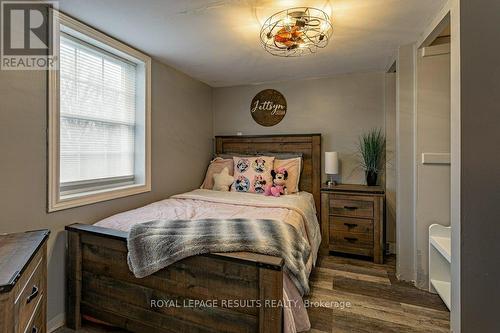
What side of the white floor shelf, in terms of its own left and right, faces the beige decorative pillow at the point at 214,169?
front

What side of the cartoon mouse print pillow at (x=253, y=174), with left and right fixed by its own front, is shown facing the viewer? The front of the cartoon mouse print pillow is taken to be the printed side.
front

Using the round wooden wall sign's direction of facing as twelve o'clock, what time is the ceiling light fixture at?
The ceiling light fixture is roughly at 12 o'clock from the round wooden wall sign.

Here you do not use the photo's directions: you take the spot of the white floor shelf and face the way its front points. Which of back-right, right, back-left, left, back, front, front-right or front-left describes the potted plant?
front-right

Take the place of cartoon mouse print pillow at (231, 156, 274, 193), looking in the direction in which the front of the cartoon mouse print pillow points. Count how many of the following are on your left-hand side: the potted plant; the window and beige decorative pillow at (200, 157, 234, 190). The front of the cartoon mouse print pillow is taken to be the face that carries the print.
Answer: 1

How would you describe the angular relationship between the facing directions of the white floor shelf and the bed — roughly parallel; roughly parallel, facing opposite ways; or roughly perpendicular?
roughly perpendicular

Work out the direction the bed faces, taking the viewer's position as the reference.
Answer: facing the viewer and to the left of the viewer

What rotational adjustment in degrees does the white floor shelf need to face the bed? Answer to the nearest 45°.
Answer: approximately 45° to its left

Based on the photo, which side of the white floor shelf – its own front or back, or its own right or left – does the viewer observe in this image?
left

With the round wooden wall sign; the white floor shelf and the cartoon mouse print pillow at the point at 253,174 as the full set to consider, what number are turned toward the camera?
2

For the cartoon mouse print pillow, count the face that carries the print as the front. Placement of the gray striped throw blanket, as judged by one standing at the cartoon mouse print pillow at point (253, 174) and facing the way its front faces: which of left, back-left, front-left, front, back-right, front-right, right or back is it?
front

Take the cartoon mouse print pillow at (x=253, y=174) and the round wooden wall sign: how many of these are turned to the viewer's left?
0

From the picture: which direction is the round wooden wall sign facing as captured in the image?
toward the camera
